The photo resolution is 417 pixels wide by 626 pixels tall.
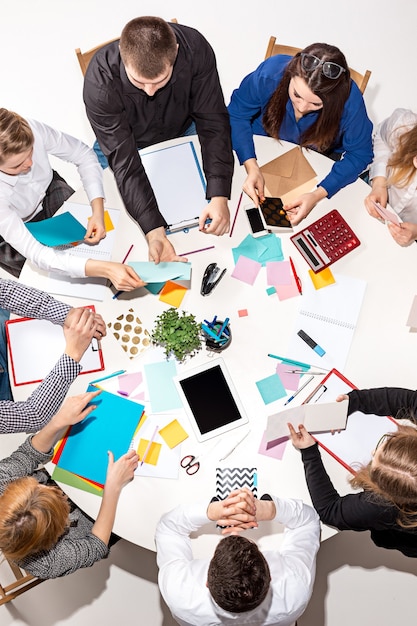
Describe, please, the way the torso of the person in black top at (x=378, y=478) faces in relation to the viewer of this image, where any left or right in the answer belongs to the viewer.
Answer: facing away from the viewer and to the left of the viewer

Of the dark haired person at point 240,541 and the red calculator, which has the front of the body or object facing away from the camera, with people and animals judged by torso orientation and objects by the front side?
the dark haired person

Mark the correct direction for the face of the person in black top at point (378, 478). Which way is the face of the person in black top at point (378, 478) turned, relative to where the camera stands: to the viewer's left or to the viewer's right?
to the viewer's left

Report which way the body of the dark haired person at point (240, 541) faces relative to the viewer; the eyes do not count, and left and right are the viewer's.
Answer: facing away from the viewer

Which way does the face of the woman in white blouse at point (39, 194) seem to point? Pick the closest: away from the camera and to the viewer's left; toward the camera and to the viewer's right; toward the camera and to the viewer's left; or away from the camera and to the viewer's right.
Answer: toward the camera and to the viewer's right
